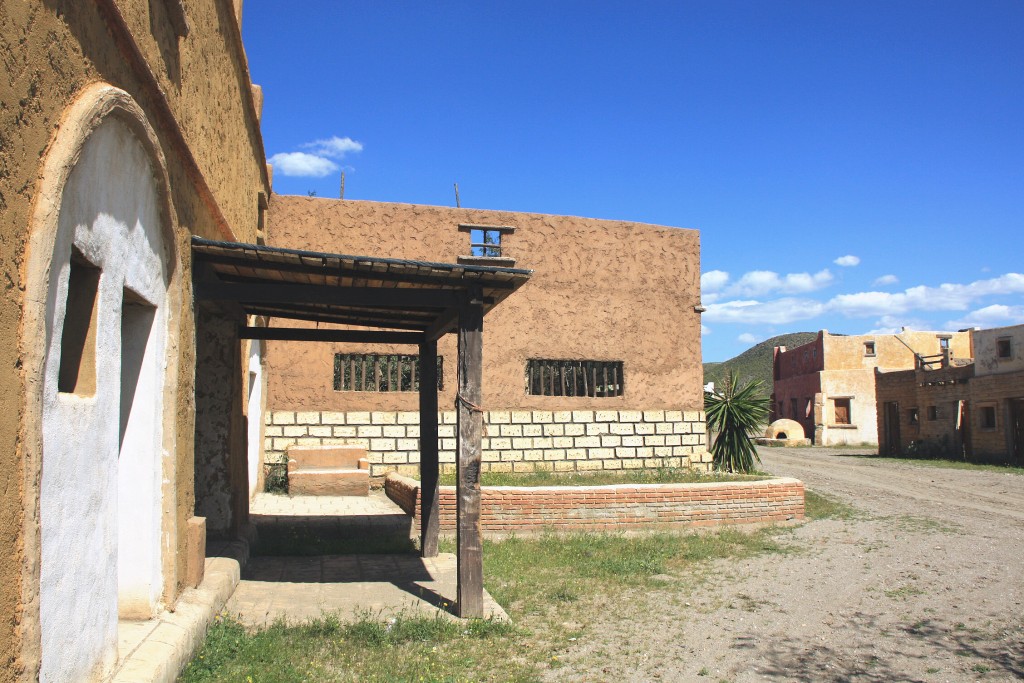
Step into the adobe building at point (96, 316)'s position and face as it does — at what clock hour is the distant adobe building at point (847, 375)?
The distant adobe building is roughly at 9 o'clock from the adobe building.

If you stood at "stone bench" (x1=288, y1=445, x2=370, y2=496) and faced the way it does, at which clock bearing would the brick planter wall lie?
The brick planter wall is roughly at 10 o'clock from the stone bench.

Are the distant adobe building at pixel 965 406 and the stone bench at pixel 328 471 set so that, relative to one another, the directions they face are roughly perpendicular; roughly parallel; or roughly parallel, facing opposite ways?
roughly perpendicular

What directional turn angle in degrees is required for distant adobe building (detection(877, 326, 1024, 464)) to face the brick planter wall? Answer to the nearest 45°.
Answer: approximately 45° to its left

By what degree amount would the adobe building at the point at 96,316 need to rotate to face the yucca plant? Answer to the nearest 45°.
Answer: approximately 90° to its left

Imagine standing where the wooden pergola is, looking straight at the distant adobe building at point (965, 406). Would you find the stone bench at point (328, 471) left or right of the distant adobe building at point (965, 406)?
left

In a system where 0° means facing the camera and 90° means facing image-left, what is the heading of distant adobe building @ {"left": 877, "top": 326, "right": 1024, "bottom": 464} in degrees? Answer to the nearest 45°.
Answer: approximately 45°

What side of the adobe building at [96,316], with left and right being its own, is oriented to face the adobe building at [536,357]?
left

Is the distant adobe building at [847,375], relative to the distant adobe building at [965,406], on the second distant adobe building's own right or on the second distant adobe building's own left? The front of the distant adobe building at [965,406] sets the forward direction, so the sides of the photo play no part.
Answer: on the second distant adobe building's own right
